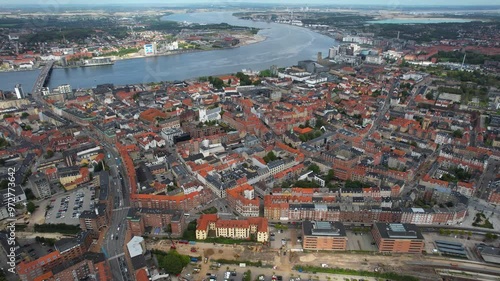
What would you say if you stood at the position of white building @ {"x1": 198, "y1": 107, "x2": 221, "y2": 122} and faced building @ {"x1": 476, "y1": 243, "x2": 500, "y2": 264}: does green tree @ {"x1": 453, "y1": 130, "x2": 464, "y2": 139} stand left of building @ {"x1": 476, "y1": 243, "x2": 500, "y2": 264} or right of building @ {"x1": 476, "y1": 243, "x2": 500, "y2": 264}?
left

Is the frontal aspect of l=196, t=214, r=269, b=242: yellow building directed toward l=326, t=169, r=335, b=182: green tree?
no

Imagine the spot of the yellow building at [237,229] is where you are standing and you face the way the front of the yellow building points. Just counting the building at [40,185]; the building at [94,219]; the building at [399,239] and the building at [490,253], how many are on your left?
2

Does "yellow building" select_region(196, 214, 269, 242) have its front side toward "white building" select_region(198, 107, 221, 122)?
no

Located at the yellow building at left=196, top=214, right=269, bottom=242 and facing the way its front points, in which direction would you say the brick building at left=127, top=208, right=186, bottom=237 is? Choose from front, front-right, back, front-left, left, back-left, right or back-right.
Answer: right

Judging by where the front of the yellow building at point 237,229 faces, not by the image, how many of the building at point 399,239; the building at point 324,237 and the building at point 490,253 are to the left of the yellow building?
3

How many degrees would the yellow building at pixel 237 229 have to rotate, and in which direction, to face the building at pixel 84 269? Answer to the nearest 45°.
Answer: approximately 45° to its right

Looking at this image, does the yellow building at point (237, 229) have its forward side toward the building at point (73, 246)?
no

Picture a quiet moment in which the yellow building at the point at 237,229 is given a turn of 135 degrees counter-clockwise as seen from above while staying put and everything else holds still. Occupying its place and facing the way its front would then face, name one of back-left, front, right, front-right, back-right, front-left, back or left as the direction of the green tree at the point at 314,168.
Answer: front

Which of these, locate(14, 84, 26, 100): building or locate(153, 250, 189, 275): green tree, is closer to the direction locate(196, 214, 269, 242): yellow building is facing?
the green tree

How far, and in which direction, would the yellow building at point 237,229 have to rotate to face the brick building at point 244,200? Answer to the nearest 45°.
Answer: approximately 180°

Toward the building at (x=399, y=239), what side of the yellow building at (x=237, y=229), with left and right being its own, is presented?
left

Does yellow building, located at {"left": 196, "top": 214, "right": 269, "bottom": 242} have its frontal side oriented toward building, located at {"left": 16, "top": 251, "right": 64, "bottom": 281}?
no

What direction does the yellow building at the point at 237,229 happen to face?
toward the camera

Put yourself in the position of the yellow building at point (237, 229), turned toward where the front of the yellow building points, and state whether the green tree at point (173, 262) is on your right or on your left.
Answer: on your right

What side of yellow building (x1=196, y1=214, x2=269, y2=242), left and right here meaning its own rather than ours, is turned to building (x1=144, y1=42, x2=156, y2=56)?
back

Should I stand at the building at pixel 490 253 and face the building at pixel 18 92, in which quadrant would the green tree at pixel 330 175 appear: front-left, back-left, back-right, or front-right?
front-right
